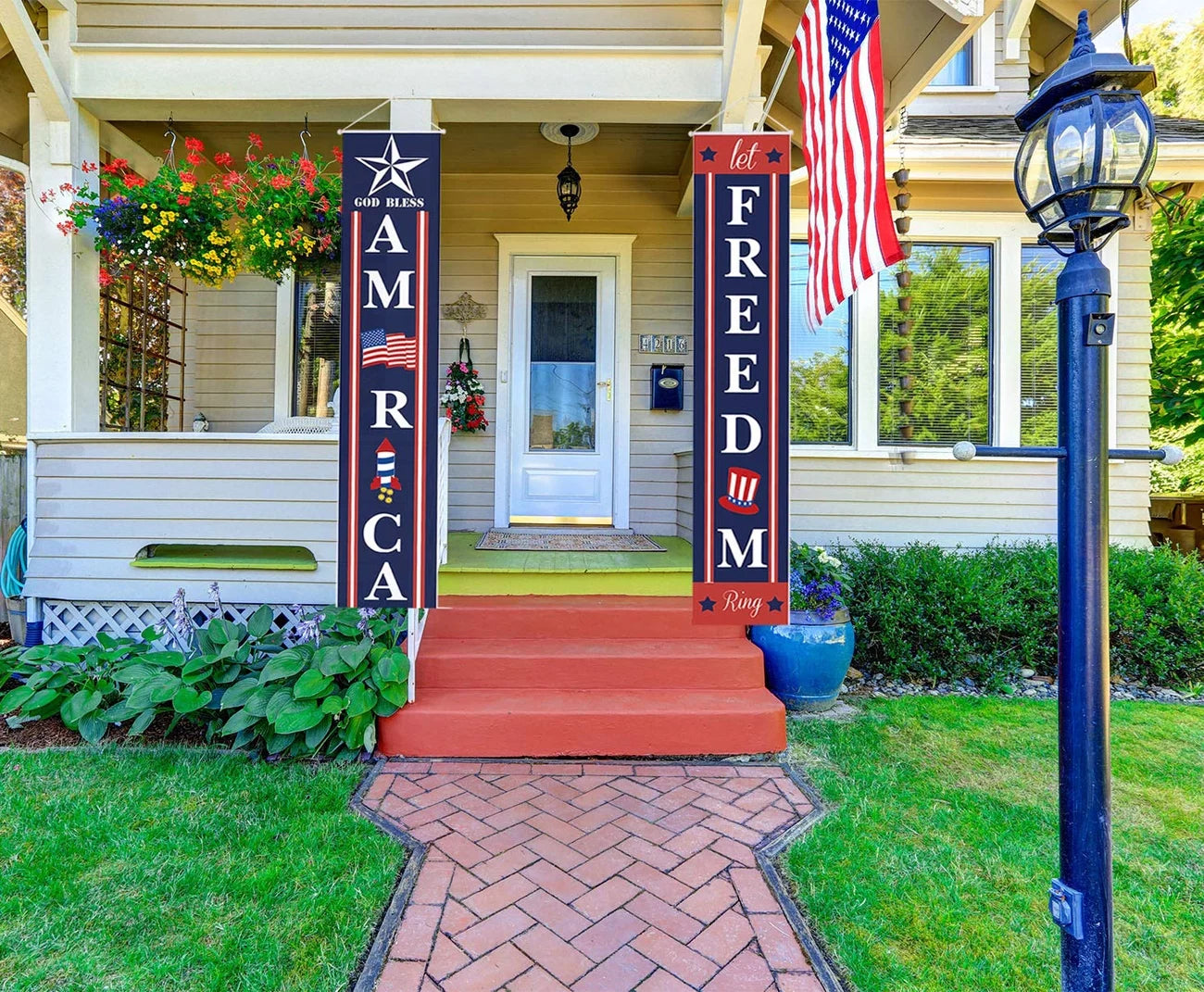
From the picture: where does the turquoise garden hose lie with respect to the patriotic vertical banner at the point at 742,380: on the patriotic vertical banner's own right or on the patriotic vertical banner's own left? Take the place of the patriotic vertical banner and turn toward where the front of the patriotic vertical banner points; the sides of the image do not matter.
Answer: on the patriotic vertical banner's own right

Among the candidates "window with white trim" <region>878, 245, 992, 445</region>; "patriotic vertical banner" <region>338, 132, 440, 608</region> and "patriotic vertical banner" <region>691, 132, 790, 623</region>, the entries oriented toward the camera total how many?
3

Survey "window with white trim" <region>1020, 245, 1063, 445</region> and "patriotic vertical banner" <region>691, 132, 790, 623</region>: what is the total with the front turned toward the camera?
2

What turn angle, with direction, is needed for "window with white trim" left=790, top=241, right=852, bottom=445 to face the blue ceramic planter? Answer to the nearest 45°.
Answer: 0° — it already faces it

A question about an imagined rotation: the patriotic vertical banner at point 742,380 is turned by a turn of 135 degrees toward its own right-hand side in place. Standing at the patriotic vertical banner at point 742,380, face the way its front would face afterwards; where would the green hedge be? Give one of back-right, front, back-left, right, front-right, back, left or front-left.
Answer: right

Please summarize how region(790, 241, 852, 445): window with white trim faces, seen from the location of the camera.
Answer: facing the viewer

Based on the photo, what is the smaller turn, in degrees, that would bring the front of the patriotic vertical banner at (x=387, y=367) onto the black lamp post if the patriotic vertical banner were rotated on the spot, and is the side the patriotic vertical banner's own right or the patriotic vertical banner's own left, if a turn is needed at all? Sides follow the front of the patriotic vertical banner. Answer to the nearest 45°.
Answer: approximately 45° to the patriotic vertical banner's own left

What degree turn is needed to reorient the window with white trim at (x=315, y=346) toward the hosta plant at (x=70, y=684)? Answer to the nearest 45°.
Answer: approximately 45° to its right

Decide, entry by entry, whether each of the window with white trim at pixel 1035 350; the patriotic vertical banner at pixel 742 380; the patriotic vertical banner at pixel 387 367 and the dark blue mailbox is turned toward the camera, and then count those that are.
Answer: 4

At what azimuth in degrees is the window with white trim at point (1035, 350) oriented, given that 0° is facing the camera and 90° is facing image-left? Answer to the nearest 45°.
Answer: approximately 0°

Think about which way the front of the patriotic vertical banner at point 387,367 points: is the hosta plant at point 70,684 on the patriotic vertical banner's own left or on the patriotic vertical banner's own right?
on the patriotic vertical banner's own right

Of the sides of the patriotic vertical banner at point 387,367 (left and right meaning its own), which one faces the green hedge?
left
